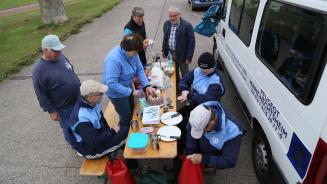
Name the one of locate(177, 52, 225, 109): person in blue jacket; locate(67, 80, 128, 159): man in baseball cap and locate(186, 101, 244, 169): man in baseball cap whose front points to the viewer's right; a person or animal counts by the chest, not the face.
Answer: locate(67, 80, 128, 159): man in baseball cap

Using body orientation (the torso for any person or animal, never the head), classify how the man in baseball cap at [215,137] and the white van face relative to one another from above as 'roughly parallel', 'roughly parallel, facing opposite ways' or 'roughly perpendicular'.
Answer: roughly perpendicular

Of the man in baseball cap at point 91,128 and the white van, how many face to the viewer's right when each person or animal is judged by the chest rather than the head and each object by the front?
1

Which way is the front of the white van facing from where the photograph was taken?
facing away from the viewer and to the left of the viewer

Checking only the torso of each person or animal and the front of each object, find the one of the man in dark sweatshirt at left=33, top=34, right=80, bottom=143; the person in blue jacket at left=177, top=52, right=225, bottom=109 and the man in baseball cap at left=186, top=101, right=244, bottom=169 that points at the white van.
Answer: the man in dark sweatshirt

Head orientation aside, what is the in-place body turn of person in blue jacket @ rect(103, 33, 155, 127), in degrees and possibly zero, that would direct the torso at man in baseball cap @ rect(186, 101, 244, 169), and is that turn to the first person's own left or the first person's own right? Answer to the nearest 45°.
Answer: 0° — they already face them

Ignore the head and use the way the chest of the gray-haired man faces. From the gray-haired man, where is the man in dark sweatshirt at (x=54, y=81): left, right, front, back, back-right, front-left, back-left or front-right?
right

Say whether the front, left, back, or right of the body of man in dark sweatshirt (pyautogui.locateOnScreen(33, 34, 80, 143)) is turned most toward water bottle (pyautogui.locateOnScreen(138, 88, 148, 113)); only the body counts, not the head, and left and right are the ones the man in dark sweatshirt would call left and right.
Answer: front

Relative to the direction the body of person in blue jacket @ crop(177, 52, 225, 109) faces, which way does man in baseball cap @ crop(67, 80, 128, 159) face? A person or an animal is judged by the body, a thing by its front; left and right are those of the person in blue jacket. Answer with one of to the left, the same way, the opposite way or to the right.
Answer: the opposite way

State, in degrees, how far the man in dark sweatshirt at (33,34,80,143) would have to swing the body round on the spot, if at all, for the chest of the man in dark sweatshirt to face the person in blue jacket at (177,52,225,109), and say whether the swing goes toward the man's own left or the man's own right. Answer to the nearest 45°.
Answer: approximately 45° to the man's own left

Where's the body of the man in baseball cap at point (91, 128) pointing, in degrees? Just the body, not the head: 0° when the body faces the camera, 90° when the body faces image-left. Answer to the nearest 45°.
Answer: approximately 270°

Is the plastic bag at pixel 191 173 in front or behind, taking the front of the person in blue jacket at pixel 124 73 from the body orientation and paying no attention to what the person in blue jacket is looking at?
in front

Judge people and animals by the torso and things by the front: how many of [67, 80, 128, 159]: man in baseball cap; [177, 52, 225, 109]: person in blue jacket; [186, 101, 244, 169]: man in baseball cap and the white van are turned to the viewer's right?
1

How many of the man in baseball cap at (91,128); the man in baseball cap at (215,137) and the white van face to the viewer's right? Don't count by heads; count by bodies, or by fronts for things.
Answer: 1

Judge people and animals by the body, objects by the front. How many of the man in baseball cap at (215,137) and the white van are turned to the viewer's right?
0
